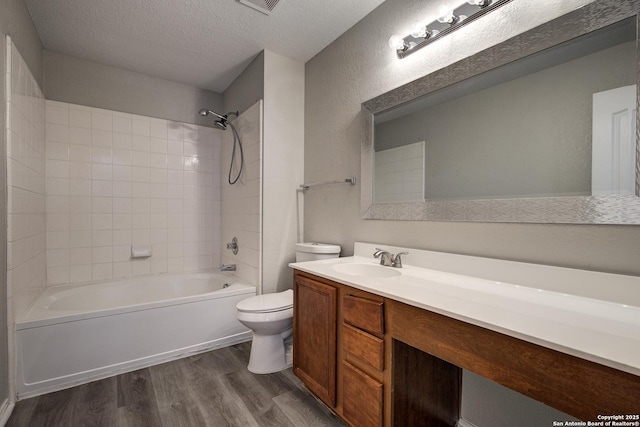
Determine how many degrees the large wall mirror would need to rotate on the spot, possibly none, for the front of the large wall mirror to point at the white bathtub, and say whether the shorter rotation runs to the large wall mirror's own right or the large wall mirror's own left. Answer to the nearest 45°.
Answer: approximately 45° to the large wall mirror's own right

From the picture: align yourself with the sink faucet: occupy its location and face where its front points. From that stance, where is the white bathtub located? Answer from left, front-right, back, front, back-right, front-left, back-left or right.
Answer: front-right

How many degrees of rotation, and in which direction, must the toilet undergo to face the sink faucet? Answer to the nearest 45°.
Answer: approximately 90° to its left

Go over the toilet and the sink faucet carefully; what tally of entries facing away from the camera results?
0

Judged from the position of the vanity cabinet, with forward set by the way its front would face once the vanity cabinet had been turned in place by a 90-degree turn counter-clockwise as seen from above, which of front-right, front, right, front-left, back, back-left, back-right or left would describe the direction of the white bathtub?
back-right
